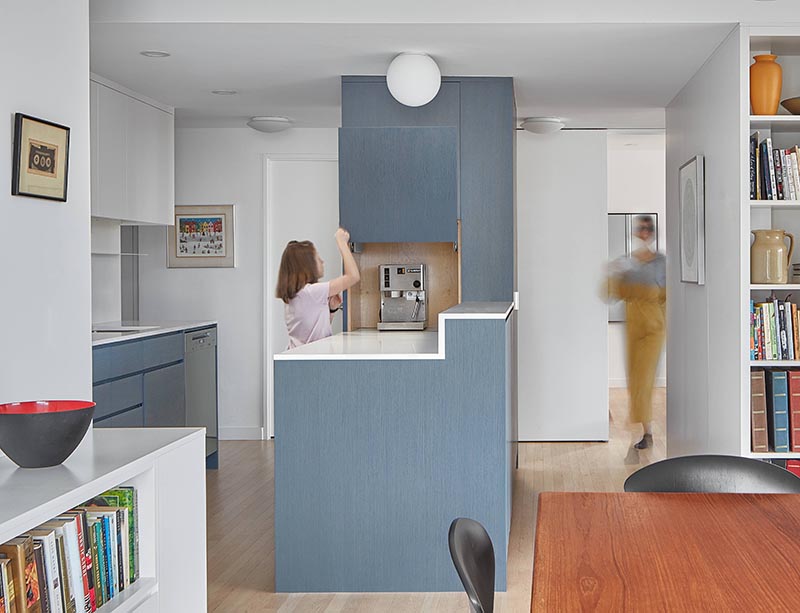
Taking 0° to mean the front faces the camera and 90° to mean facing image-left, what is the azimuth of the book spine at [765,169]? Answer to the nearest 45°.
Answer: approximately 0°

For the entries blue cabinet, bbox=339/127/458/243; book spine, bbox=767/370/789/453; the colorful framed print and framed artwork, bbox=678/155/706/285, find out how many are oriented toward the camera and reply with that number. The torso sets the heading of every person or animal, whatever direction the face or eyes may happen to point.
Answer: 3

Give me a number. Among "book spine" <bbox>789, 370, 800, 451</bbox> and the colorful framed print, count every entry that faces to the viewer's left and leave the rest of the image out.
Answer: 0

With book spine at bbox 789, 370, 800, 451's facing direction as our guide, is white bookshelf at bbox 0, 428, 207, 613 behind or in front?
in front

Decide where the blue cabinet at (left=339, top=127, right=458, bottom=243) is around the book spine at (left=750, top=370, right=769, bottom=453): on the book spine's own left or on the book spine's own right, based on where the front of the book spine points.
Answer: on the book spine's own right

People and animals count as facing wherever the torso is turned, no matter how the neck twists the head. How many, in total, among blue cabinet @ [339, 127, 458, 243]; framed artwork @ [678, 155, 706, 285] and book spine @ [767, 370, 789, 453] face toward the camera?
2

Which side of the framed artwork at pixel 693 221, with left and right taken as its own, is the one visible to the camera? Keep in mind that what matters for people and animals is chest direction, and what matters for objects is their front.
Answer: left
